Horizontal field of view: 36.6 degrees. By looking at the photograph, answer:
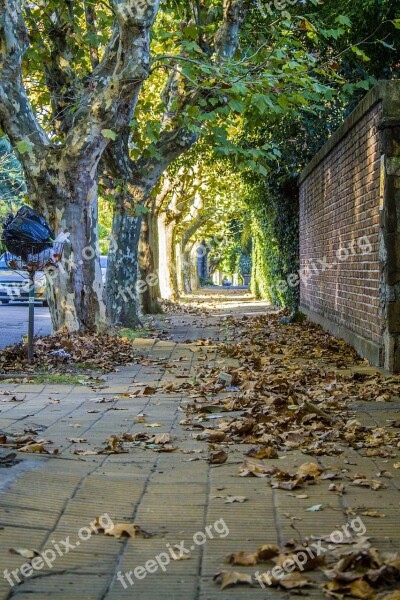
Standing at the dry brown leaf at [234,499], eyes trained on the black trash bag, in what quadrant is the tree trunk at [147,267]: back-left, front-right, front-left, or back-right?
front-right

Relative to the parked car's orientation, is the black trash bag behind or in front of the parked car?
in front

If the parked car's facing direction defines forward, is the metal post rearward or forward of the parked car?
forward

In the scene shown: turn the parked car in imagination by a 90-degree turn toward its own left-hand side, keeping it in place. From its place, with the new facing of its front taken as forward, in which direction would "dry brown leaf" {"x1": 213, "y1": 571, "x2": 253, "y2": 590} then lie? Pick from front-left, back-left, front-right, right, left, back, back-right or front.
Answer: back-right

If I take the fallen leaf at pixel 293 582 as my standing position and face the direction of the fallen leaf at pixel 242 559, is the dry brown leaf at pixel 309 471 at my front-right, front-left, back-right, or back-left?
front-right

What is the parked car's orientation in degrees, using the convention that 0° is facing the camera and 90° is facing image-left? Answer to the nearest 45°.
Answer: approximately 315°

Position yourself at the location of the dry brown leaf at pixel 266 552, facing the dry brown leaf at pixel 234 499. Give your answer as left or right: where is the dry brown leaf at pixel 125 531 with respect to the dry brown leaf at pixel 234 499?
left

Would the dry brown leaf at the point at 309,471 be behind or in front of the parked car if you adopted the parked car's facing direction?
in front

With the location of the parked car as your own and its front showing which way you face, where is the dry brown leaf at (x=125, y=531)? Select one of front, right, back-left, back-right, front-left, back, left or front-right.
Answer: front-right
